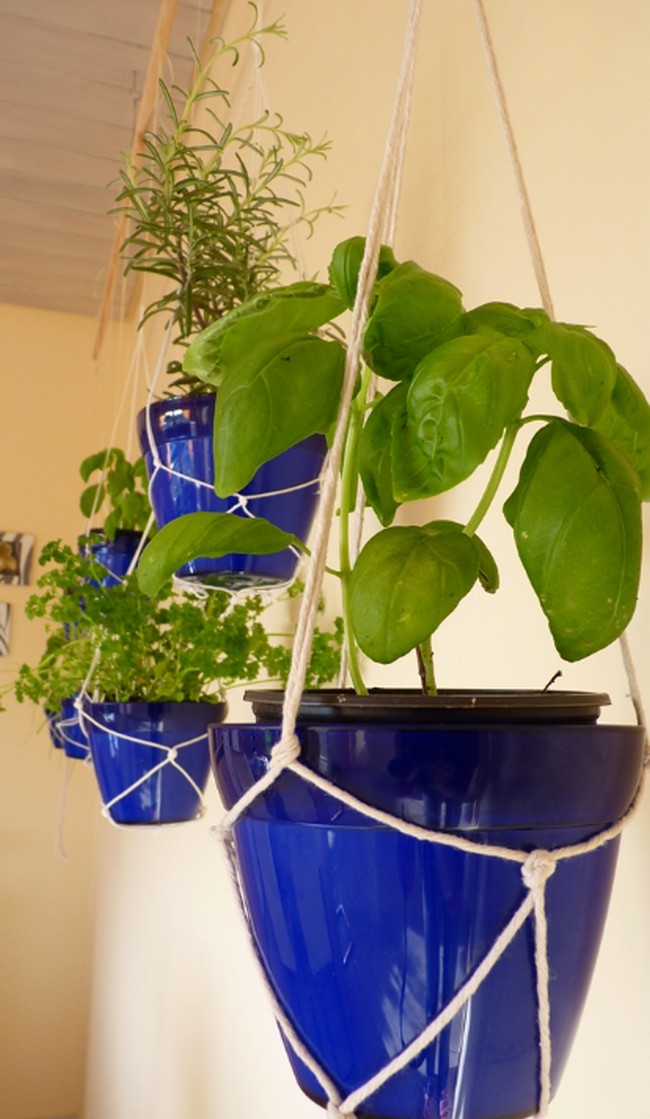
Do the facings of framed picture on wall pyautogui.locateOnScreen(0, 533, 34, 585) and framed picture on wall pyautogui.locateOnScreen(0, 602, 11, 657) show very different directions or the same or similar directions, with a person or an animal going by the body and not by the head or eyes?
same or similar directions

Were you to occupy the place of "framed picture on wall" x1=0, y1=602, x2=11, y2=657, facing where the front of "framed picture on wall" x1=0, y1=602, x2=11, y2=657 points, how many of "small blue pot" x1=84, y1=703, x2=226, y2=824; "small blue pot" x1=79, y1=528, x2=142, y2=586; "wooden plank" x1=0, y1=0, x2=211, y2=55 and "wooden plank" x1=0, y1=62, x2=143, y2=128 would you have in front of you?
4

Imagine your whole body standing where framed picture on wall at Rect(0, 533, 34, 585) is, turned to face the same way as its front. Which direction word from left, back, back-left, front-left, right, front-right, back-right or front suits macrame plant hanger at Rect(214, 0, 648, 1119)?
front

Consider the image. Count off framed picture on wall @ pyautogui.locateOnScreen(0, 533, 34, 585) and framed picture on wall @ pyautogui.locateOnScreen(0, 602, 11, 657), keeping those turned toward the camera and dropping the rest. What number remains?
2

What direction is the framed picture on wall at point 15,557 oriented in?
toward the camera

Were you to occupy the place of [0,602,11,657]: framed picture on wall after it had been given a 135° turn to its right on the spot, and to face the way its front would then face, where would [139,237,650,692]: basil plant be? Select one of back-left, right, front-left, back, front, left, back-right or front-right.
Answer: back-left

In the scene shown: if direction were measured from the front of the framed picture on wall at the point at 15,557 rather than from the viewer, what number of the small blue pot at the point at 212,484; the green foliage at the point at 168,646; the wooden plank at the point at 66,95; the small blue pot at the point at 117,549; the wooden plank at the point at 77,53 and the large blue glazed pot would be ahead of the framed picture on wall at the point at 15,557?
6

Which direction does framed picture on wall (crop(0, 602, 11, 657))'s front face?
toward the camera

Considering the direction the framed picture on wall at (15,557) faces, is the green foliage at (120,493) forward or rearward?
forward
